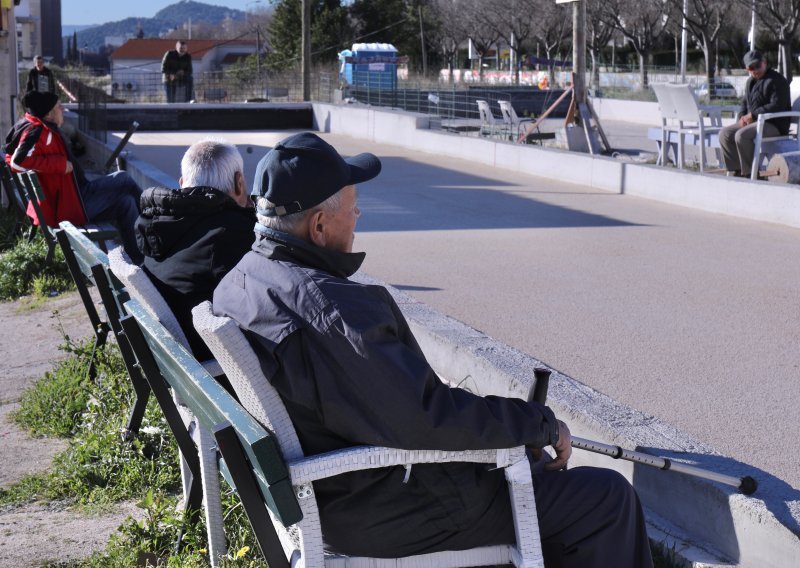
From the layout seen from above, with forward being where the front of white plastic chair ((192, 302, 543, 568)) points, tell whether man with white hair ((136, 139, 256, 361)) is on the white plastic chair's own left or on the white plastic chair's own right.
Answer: on the white plastic chair's own left

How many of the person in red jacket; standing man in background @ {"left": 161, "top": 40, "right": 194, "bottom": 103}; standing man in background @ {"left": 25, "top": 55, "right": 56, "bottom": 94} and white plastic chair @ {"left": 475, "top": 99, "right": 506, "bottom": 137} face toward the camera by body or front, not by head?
2

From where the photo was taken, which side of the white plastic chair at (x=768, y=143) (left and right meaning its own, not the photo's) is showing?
left

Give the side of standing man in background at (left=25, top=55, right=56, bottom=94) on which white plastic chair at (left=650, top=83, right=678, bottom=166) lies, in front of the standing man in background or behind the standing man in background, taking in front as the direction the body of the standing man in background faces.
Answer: in front

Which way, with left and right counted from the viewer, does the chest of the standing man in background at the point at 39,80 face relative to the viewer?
facing the viewer

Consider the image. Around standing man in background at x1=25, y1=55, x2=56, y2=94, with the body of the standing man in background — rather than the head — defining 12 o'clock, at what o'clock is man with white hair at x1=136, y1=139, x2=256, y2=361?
The man with white hair is roughly at 12 o'clock from the standing man in background.

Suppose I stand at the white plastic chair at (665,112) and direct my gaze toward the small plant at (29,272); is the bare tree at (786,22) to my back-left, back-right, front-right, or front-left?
back-right

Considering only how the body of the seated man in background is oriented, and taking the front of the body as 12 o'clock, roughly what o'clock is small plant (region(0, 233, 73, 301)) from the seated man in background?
The small plant is roughly at 12 o'clock from the seated man in background.

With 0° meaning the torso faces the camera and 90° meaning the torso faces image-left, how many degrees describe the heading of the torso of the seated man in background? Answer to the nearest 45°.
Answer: approximately 45°

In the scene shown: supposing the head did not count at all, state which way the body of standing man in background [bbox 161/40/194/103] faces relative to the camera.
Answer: toward the camera

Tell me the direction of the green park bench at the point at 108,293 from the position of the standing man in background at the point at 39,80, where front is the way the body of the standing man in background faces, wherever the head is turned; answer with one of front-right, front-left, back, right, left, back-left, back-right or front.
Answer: front

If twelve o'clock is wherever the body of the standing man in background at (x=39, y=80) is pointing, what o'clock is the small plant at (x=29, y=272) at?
The small plant is roughly at 12 o'clock from the standing man in background.
